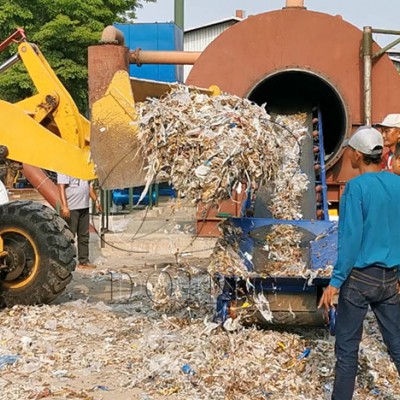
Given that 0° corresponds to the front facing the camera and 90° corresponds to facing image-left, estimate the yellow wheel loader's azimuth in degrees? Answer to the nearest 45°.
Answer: approximately 270°

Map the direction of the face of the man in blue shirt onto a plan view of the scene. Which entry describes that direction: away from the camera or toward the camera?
away from the camera

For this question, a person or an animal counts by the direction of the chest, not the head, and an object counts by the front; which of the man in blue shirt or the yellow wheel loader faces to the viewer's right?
the yellow wheel loader

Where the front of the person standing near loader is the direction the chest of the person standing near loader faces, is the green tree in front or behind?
behind

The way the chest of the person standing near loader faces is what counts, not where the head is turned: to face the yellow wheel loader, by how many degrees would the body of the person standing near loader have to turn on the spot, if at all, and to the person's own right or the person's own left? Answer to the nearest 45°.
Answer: approximately 45° to the person's own right

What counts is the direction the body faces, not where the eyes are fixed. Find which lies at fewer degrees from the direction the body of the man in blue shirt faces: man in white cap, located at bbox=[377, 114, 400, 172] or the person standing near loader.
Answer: the person standing near loader

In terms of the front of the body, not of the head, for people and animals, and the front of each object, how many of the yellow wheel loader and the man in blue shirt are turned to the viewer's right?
1

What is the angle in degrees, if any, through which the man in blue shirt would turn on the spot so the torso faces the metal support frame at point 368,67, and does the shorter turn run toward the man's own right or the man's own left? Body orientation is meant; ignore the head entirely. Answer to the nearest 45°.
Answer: approximately 45° to the man's own right

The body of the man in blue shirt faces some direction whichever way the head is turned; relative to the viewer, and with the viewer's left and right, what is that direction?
facing away from the viewer and to the left of the viewer
